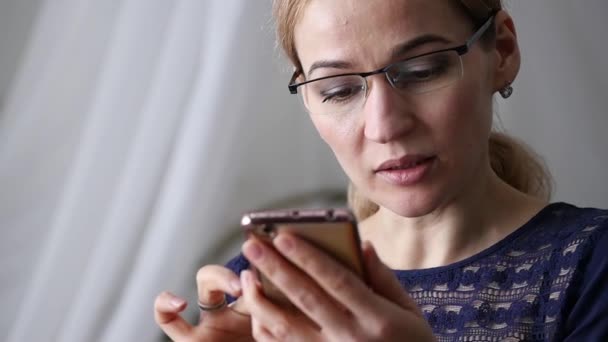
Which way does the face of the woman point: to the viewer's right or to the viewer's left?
to the viewer's left

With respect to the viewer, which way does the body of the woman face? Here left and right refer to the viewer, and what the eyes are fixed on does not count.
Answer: facing the viewer and to the left of the viewer
